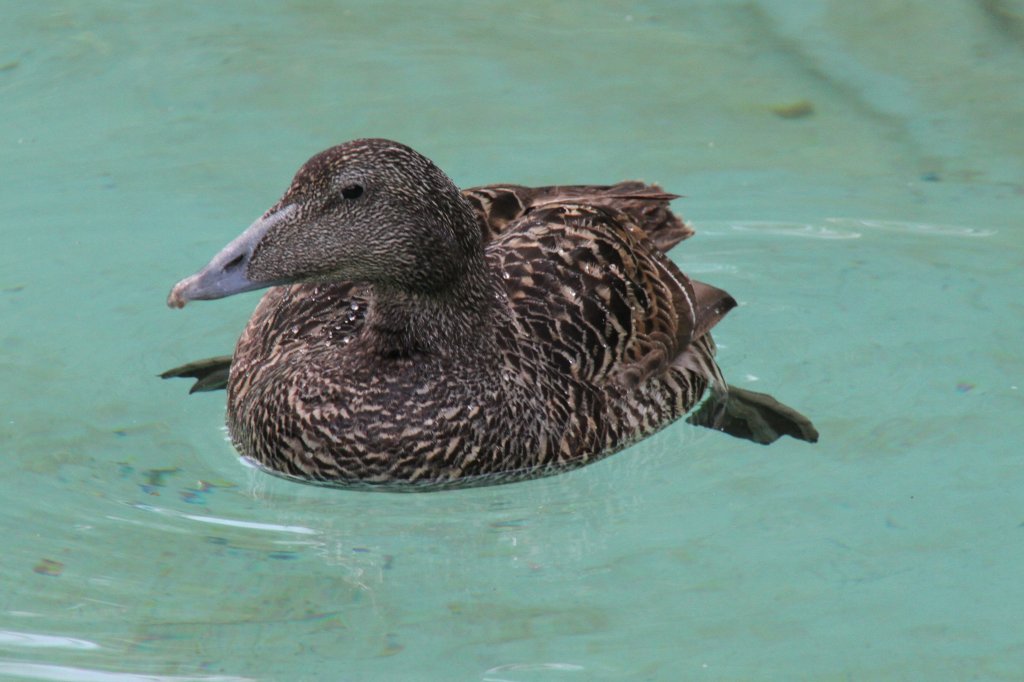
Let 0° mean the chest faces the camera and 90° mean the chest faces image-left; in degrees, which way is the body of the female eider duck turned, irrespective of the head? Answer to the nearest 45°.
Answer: approximately 45°
